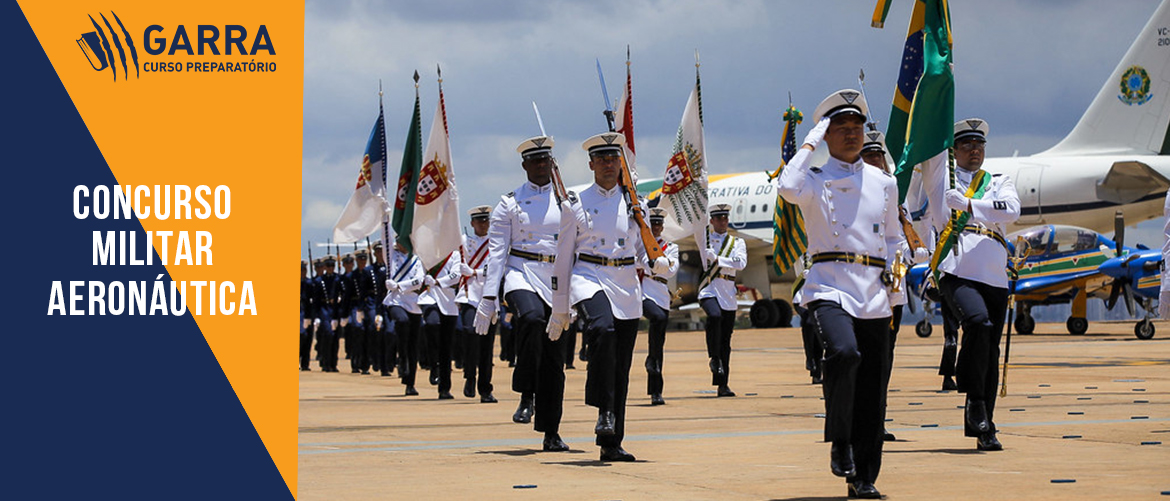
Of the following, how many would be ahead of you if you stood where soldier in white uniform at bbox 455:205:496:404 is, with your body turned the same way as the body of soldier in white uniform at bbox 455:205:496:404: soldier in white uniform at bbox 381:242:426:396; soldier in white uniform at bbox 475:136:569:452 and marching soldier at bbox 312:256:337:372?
1

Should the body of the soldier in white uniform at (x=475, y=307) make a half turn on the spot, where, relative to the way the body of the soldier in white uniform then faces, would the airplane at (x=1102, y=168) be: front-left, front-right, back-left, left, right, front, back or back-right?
front-right

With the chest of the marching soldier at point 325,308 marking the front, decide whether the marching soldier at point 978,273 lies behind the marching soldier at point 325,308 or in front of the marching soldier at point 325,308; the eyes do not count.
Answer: in front

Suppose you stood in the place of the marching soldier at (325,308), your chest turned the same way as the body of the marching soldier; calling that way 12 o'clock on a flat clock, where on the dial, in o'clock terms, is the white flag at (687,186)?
The white flag is roughly at 11 o'clock from the marching soldier.

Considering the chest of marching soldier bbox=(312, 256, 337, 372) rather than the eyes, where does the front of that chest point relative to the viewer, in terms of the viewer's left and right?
facing the viewer and to the right of the viewer

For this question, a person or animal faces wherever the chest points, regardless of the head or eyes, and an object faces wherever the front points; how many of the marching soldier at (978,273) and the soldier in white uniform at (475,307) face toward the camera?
2

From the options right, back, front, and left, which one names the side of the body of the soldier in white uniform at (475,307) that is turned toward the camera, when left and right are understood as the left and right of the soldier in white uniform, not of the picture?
front

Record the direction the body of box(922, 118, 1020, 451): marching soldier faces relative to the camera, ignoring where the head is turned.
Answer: toward the camera

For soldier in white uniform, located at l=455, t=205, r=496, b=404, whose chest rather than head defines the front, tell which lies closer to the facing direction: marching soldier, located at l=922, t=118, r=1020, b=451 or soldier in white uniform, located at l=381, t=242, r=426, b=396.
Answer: the marching soldier
